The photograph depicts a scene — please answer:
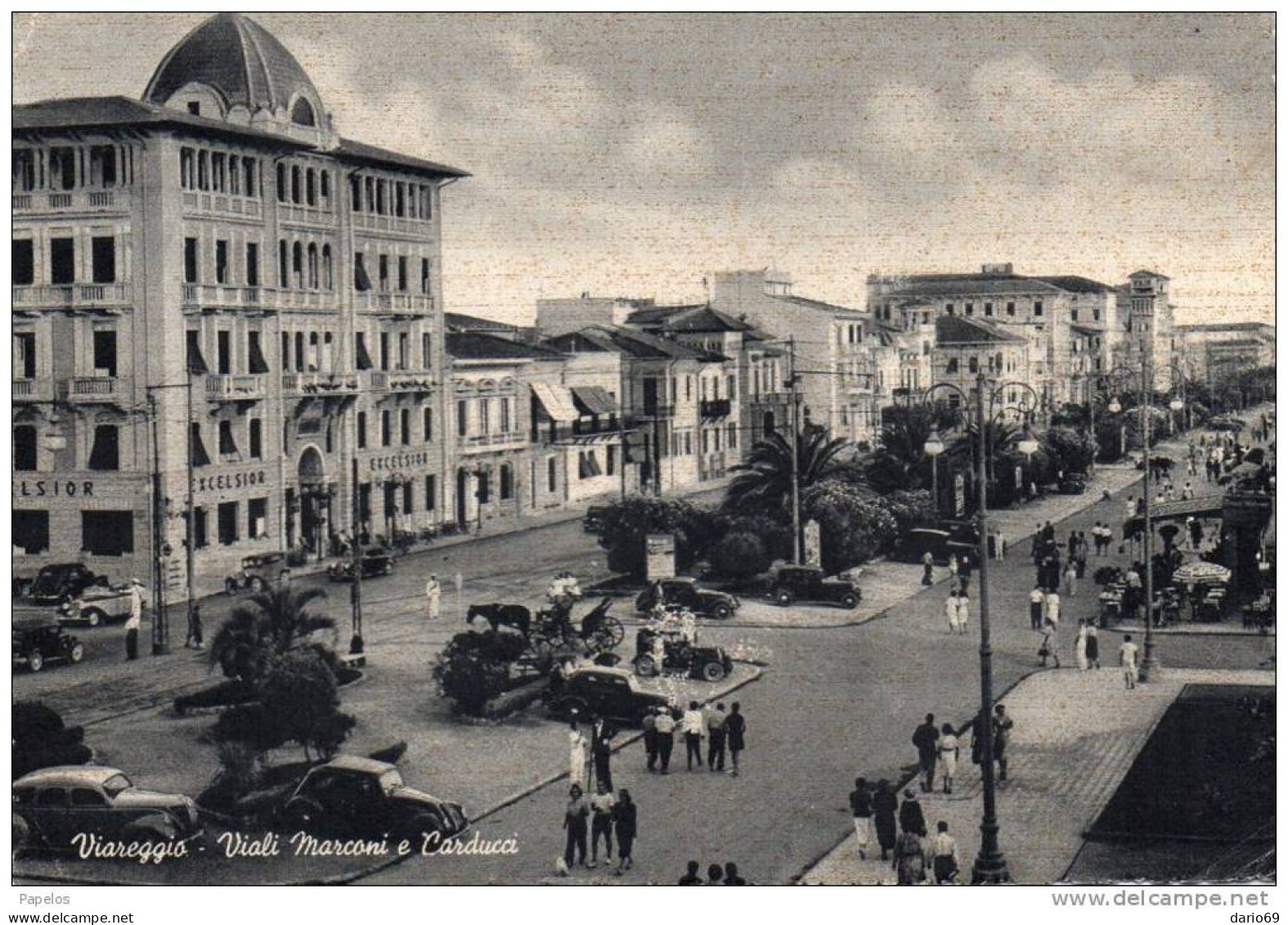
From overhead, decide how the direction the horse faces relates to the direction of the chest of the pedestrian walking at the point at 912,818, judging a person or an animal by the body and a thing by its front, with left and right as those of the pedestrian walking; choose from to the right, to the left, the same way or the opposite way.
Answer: to the left

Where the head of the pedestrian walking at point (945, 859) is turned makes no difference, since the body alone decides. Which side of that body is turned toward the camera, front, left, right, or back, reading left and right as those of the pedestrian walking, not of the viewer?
back

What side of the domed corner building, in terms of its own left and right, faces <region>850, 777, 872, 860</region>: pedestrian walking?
front

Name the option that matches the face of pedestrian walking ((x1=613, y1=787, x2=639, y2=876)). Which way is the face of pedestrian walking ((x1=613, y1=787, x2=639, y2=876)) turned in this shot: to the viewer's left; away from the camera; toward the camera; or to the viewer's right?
away from the camera

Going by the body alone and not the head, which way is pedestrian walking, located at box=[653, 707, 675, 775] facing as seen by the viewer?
away from the camera

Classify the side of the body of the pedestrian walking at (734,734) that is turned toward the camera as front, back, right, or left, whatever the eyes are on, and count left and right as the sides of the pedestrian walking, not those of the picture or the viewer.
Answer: back

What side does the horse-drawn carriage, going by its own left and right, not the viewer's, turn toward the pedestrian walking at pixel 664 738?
left

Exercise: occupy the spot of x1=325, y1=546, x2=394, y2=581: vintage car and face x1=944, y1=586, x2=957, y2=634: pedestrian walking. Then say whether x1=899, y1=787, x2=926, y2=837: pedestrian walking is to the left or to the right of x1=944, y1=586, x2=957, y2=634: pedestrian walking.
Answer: right

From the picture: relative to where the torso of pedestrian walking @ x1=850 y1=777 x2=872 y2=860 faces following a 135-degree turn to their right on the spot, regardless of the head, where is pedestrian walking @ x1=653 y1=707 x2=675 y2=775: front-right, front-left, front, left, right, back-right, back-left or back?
back

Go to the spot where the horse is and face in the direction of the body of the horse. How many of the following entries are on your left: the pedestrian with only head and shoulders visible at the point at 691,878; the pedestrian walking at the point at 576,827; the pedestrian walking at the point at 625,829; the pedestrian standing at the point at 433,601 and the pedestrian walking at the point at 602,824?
4

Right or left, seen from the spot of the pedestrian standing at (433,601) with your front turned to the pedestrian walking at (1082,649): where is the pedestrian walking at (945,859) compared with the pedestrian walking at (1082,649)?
right

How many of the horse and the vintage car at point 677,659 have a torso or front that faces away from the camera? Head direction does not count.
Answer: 0

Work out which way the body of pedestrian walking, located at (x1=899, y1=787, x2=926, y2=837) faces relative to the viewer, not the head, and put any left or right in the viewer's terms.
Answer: facing away from the viewer

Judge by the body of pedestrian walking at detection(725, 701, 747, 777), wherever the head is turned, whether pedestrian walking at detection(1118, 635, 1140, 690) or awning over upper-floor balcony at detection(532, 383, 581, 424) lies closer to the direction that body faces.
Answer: the awning over upper-floor balcony

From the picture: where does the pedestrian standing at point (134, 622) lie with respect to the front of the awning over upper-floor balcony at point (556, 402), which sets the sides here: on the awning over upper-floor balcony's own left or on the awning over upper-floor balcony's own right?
on the awning over upper-floor balcony's own right

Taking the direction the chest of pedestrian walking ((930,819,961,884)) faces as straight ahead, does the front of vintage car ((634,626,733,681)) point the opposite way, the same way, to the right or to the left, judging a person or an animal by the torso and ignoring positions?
to the right

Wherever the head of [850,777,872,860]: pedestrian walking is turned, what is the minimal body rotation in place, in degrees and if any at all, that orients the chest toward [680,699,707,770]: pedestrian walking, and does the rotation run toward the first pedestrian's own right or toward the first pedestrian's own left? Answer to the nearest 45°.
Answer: approximately 45° to the first pedestrian's own left

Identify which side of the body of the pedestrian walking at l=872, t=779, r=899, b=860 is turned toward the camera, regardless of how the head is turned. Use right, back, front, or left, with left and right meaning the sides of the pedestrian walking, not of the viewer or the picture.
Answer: back
